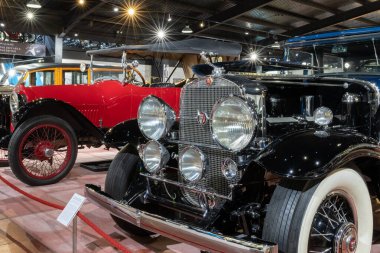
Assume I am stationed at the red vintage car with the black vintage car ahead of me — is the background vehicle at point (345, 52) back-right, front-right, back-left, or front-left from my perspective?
front-left

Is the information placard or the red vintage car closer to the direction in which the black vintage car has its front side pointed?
the information placard

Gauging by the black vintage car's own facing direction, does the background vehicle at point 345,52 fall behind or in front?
behind

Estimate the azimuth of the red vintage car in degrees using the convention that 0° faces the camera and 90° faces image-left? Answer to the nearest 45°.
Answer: approximately 90°

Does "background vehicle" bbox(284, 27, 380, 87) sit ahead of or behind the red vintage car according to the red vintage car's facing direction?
behind

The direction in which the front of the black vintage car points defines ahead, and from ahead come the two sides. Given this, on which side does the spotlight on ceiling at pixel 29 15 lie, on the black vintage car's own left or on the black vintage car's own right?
on the black vintage car's own right

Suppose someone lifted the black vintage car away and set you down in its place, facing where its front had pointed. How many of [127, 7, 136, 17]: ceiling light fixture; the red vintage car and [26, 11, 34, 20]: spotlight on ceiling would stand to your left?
0

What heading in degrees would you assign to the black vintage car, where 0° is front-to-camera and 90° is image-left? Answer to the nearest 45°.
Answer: approximately 45°
